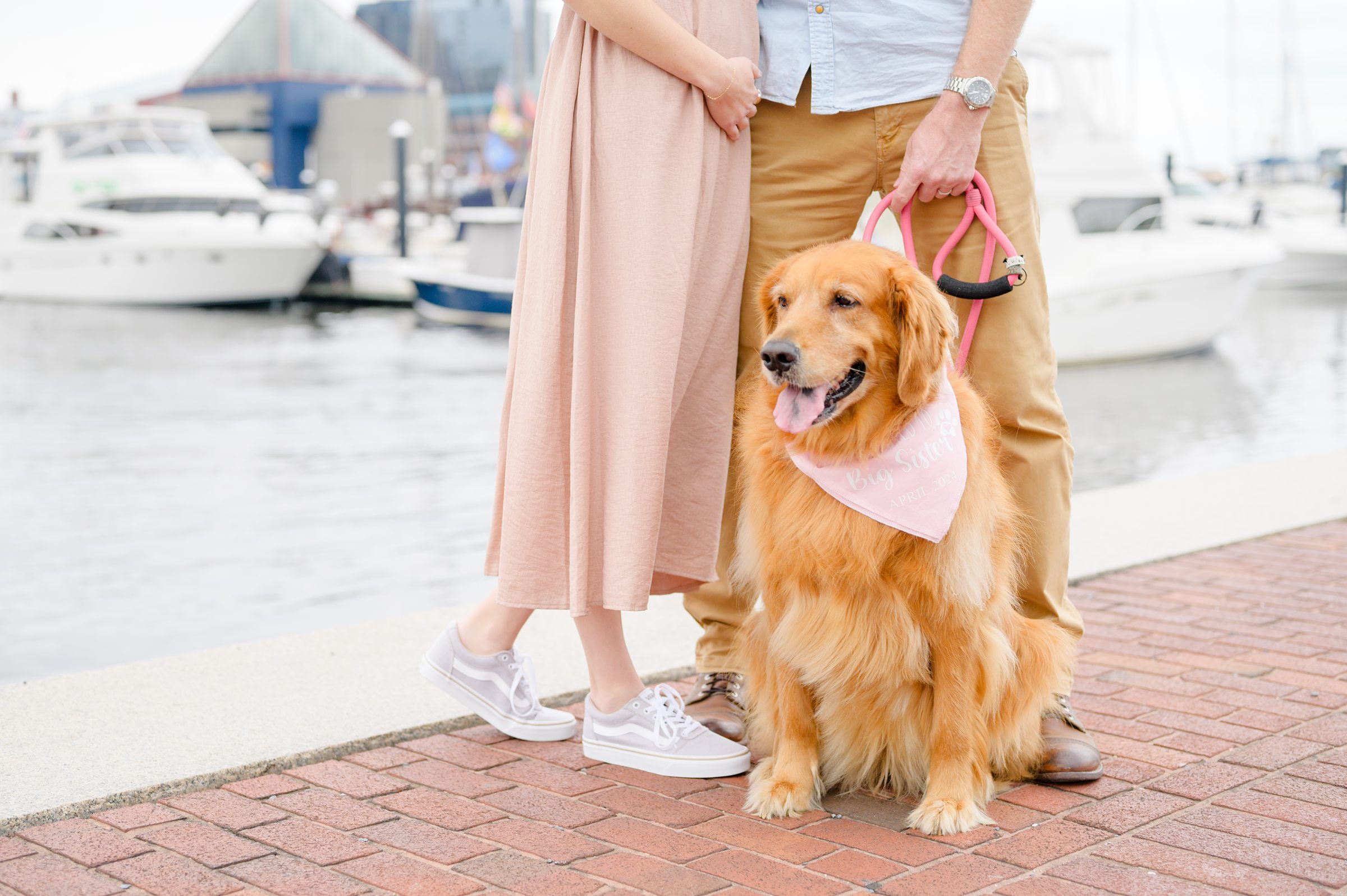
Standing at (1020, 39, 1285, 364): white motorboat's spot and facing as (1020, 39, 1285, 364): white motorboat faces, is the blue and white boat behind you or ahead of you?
behind

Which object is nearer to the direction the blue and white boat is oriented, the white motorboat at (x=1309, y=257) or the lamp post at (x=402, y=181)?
the lamp post

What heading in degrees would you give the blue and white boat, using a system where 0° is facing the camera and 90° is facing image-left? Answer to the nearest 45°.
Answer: approximately 90°

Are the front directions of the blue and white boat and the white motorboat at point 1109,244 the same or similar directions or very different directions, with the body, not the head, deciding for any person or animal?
very different directions

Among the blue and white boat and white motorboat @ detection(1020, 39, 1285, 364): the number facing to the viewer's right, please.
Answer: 1

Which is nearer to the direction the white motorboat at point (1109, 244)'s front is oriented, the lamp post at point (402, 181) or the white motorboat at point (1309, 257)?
the white motorboat

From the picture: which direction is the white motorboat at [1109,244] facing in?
to the viewer's right

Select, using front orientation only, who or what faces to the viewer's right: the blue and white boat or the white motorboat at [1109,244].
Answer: the white motorboat

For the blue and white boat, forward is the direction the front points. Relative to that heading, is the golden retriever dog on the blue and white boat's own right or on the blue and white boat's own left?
on the blue and white boat's own left

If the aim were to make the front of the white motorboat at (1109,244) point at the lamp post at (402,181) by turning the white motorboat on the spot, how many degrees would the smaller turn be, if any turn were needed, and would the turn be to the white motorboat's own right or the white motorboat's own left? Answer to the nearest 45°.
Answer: approximately 135° to the white motorboat's own left

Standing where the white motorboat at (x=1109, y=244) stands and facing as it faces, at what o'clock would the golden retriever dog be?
The golden retriever dog is roughly at 3 o'clock from the white motorboat.

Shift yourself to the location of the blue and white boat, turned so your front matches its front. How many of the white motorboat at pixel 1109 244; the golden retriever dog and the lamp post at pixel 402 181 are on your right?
1
